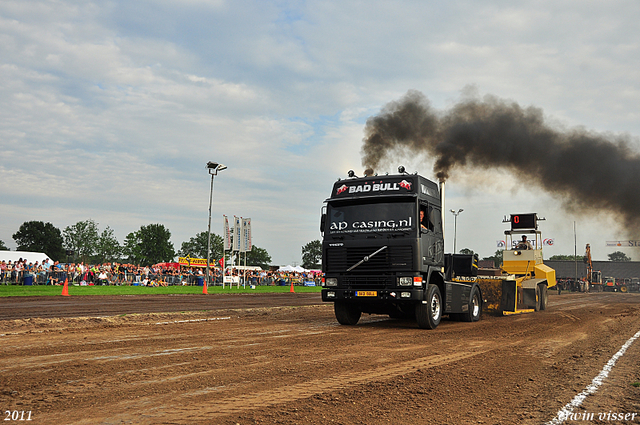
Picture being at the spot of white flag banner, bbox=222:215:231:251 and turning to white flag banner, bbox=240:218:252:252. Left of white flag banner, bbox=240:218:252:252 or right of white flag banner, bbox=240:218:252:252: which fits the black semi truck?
right

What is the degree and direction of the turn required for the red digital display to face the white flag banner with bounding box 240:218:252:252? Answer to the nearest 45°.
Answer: approximately 135° to its right

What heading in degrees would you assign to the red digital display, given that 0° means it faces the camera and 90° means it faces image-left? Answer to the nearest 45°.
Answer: approximately 0°

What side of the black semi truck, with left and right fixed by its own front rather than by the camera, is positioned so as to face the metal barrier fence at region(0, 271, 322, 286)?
right

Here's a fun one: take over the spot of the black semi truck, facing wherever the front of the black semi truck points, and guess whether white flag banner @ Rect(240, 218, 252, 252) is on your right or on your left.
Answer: on your right

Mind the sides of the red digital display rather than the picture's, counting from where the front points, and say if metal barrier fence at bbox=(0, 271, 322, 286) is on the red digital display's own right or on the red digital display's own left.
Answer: on the red digital display's own right

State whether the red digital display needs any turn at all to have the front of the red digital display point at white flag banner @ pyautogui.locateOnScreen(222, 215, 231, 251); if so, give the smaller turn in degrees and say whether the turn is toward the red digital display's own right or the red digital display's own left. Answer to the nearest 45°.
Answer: approximately 135° to the red digital display's own right
